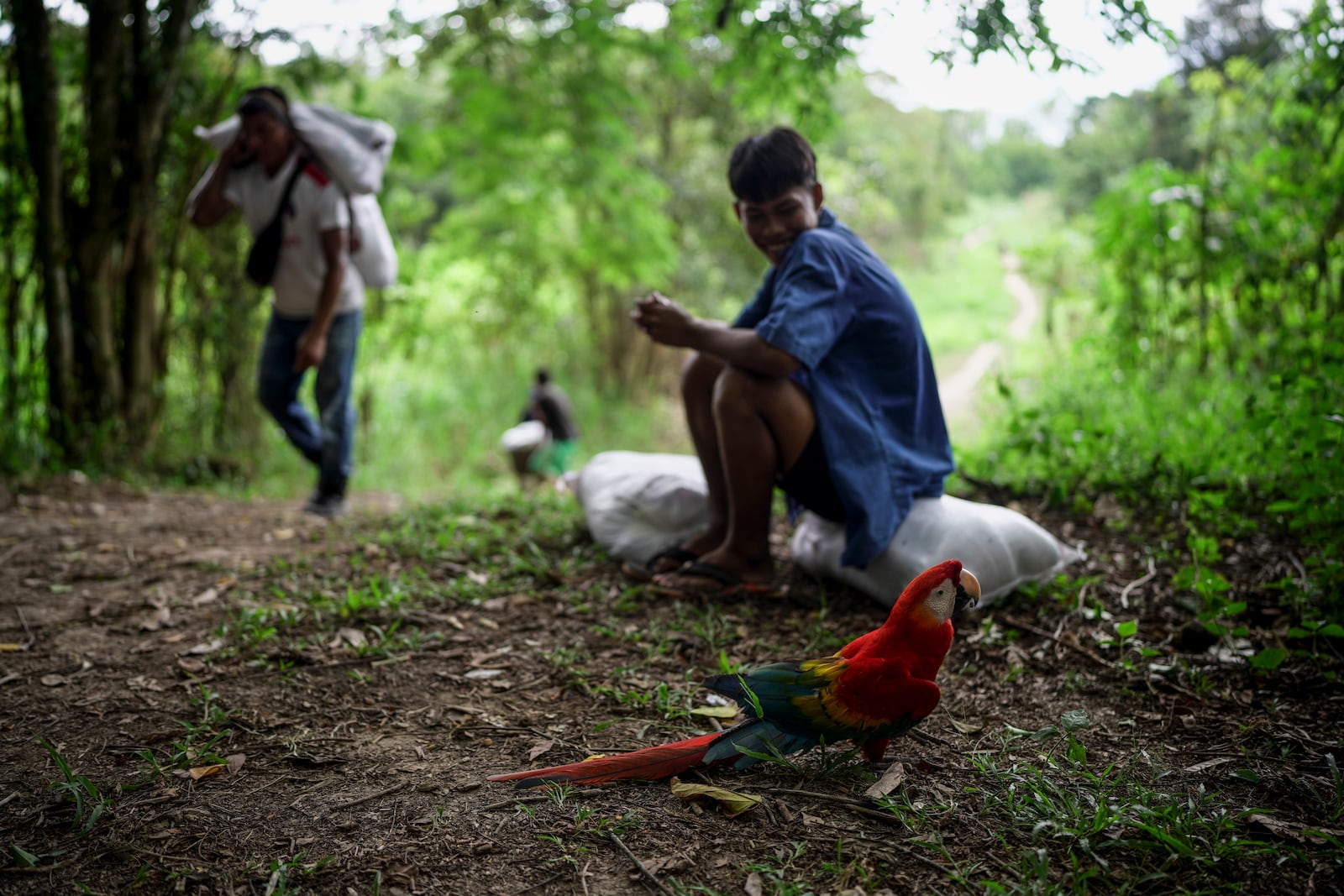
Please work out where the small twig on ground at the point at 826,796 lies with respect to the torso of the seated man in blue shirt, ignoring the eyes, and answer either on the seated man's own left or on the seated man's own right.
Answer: on the seated man's own left

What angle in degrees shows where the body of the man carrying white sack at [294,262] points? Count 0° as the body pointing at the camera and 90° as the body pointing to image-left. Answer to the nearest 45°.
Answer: approximately 45°

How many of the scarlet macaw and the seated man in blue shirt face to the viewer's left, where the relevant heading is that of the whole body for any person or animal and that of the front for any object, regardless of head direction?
1

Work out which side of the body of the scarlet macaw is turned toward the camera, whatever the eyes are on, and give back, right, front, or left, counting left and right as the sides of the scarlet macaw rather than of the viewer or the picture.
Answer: right

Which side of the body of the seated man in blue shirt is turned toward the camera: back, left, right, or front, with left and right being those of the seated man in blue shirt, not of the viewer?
left

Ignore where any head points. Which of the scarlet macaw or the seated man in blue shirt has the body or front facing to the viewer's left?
the seated man in blue shirt

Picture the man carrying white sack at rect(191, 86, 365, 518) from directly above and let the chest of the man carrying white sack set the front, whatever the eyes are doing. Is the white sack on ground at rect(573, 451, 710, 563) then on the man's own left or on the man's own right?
on the man's own left
